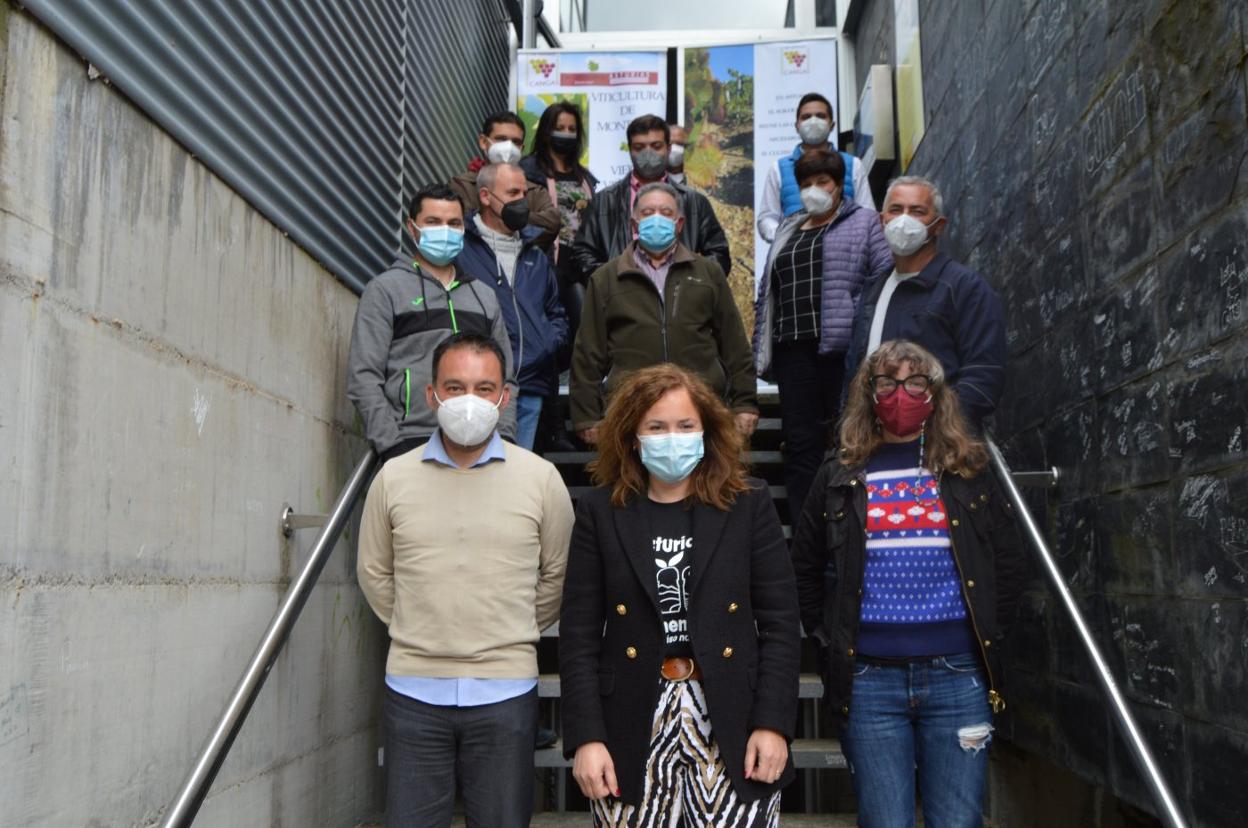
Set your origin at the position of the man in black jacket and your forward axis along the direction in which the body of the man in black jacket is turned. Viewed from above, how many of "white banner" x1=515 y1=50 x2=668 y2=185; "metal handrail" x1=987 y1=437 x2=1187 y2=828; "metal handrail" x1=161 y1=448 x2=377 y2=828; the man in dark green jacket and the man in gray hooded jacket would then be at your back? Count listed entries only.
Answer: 1

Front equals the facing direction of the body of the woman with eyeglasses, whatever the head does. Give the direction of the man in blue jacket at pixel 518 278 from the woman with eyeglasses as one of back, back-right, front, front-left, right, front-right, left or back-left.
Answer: back-right

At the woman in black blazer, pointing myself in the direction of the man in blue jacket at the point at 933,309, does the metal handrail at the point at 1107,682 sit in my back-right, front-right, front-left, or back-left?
front-right

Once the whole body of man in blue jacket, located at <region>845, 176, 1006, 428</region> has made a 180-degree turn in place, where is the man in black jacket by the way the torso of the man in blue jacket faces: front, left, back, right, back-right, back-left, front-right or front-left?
left

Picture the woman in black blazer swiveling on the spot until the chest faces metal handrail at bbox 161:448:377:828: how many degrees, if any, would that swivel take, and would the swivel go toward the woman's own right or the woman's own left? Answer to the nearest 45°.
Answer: approximately 90° to the woman's own right

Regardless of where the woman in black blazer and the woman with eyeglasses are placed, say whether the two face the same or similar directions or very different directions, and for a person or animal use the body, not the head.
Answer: same or similar directions

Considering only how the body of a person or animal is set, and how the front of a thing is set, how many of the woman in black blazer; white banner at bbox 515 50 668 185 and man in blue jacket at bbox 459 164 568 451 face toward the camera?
3

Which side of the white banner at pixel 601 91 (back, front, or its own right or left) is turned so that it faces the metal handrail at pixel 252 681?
front

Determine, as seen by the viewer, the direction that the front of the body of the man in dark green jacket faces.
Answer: toward the camera

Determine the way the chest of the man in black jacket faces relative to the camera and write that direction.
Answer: toward the camera

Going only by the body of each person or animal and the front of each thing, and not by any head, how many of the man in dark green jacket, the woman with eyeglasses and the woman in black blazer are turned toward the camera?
3

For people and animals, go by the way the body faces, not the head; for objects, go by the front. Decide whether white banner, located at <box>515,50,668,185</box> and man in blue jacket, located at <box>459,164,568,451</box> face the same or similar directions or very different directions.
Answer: same or similar directions

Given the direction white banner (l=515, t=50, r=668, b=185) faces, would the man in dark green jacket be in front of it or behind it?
in front

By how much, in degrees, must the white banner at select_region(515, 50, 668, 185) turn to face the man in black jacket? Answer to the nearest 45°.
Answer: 0° — it already faces them

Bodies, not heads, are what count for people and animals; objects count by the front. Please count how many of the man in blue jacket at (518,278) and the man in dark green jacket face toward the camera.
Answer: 2

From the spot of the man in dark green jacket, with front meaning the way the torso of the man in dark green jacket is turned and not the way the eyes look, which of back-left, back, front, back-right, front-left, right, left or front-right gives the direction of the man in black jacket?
back

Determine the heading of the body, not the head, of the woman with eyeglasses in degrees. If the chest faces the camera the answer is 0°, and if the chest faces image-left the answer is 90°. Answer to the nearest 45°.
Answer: approximately 0°

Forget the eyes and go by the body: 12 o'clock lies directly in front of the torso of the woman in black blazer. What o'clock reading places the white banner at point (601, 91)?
The white banner is roughly at 6 o'clock from the woman in black blazer.

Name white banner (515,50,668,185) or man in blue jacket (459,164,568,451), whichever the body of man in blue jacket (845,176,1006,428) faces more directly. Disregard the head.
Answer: the man in blue jacket
